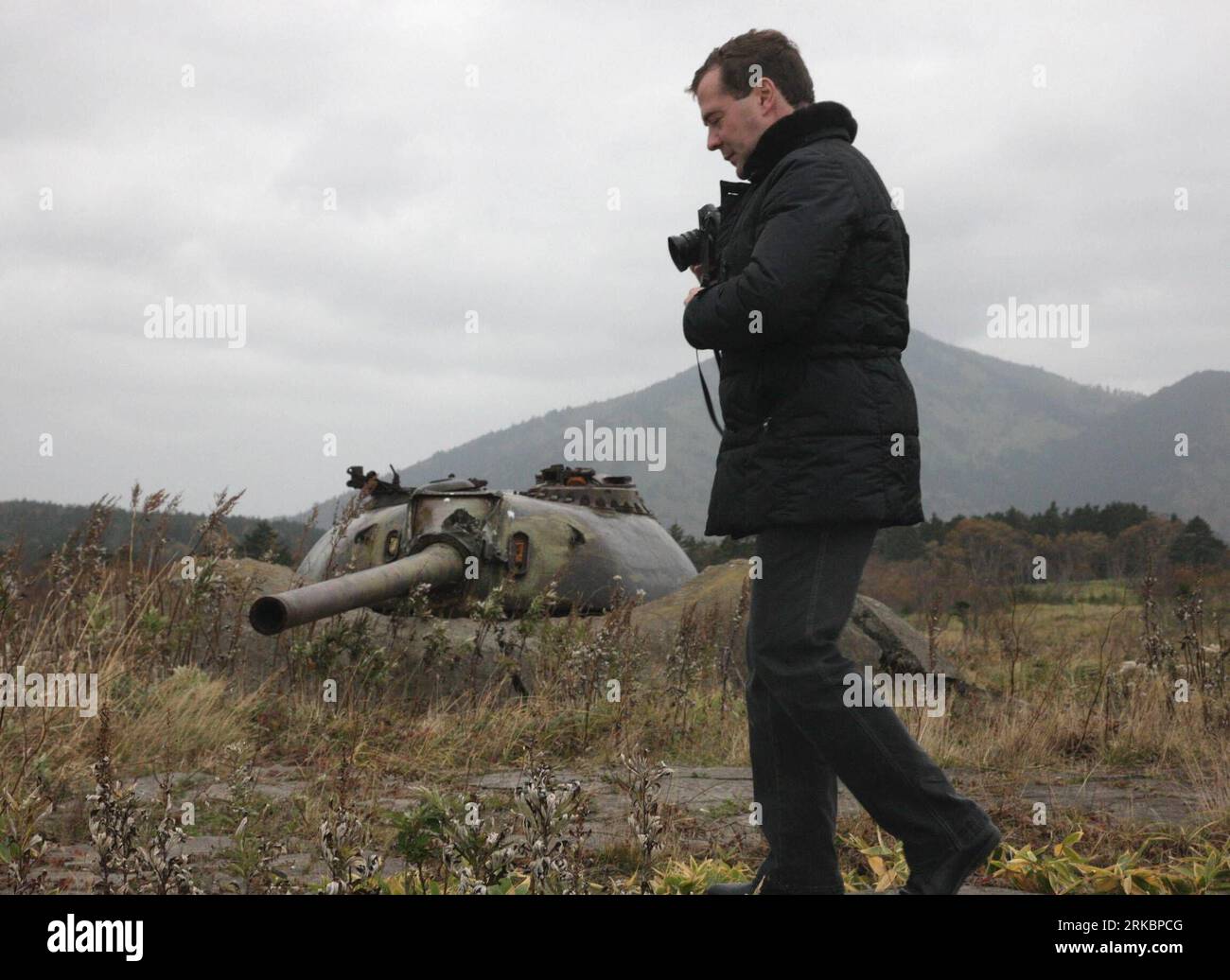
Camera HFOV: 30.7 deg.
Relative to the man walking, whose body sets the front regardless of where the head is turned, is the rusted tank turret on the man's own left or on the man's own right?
on the man's own right

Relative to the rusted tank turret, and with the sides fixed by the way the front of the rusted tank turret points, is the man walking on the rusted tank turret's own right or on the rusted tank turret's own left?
on the rusted tank turret's own left

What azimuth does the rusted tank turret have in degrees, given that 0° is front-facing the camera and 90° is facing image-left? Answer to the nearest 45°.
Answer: approximately 45°

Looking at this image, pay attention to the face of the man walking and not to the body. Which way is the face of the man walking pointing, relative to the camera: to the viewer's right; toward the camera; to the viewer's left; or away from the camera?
to the viewer's left

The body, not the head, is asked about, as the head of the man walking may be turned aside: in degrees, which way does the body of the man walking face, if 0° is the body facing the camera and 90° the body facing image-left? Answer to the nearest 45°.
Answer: approximately 90°
